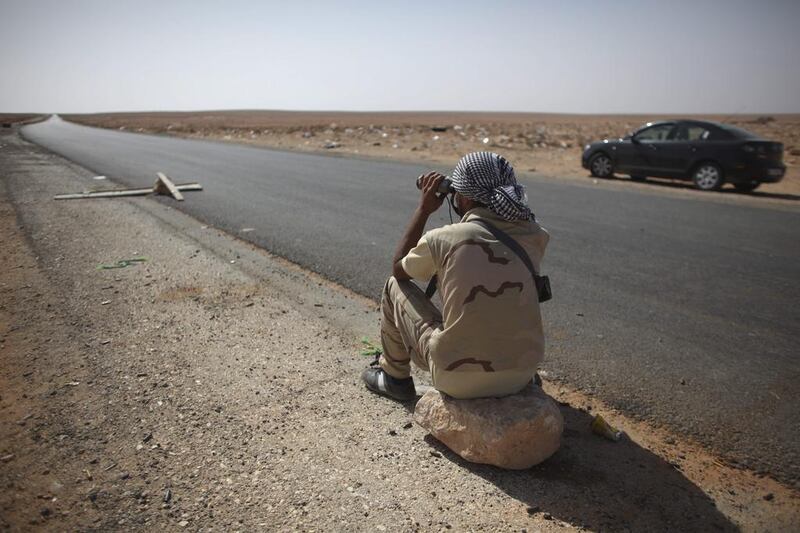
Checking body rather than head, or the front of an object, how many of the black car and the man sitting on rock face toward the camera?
0

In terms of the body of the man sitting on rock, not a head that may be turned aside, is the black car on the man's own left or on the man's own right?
on the man's own right

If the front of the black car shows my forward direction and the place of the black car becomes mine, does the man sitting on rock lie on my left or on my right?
on my left

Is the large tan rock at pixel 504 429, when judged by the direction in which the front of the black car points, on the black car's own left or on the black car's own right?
on the black car's own left

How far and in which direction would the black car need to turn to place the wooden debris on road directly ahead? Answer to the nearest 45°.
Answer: approximately 90° to its left

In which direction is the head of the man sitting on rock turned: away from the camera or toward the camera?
away from the camera

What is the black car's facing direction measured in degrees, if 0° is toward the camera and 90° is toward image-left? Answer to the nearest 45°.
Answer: approximately 135°

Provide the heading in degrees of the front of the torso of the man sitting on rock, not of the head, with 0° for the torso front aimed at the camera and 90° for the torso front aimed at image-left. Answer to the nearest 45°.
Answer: approximately 135°
